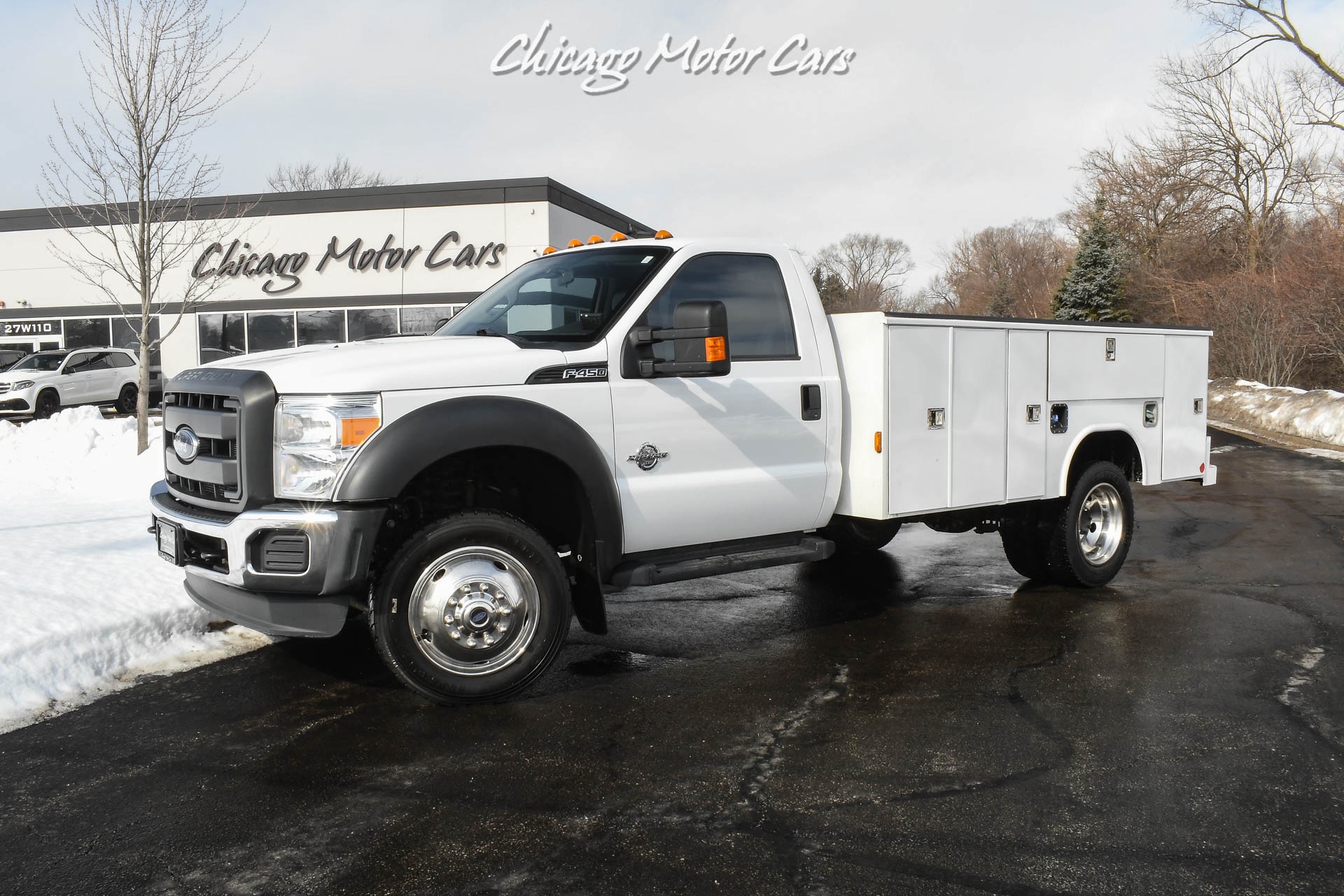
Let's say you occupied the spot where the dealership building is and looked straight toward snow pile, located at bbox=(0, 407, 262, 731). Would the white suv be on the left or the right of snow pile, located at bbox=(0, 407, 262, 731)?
right

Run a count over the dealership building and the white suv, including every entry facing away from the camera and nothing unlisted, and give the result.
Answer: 0

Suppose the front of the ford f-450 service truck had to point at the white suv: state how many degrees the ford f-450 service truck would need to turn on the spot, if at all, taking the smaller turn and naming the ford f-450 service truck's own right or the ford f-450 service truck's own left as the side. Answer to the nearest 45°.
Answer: approximately 90° to the ford f-450 service truck's own right

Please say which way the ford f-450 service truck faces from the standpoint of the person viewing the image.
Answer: facing the viewer and to the left of the viewer

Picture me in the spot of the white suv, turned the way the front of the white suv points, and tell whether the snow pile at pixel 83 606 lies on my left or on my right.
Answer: on my left

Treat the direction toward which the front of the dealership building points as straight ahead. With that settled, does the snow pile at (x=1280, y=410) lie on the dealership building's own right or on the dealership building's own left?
on the dealership building's own left

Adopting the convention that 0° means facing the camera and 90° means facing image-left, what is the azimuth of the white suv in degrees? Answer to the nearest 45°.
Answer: approximately 45°

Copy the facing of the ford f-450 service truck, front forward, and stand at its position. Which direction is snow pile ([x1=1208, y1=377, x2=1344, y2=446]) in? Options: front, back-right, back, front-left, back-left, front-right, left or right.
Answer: back

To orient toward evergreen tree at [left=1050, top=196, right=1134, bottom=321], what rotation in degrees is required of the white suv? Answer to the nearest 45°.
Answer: approximately 135° to its left

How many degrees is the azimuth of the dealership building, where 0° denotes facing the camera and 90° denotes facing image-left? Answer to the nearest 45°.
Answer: approximately 0°
